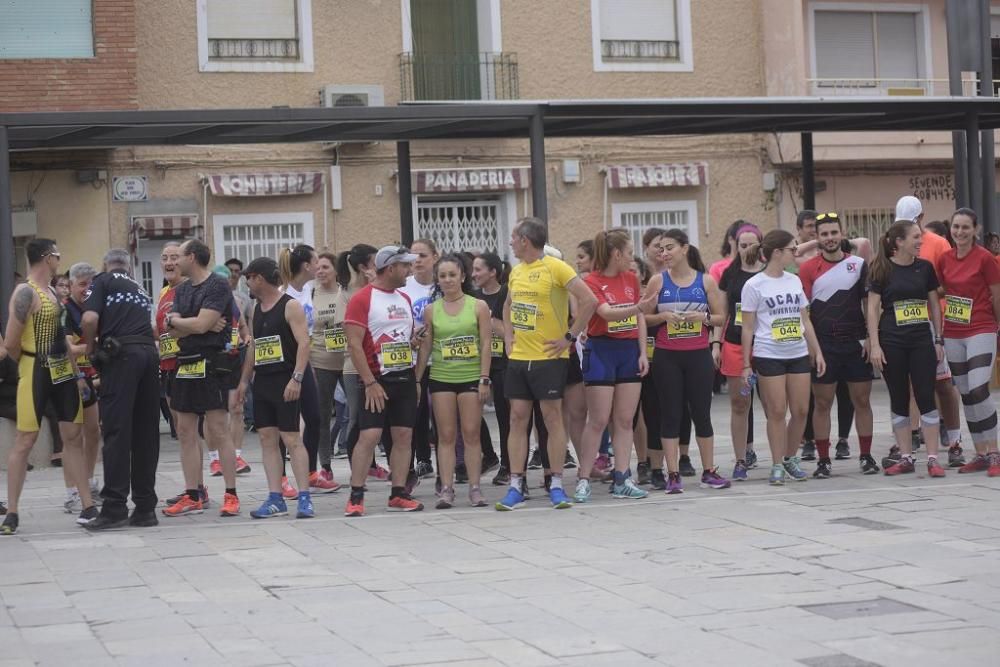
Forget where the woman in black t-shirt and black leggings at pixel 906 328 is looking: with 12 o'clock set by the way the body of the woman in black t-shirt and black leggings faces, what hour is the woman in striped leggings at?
The woman in striped leggings is roughly at 8 o'clock from the woman in black t-shirt and black leggings.

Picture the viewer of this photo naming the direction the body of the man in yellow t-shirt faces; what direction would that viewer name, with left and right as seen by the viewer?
facing the viewer and to the left of the viewer

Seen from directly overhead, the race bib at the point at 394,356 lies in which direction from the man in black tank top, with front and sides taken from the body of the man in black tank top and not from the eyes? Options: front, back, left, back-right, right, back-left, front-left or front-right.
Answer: back-left

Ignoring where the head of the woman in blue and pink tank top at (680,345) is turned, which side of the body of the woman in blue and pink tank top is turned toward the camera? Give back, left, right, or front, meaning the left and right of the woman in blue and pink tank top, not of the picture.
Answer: front

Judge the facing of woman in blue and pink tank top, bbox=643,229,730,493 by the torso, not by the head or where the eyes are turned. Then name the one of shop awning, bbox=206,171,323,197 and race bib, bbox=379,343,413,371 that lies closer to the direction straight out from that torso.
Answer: the race bib

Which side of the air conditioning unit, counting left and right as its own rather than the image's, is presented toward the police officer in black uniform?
front

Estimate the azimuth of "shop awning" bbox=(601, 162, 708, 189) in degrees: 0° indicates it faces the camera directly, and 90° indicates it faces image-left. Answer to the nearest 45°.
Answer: approximately 0°

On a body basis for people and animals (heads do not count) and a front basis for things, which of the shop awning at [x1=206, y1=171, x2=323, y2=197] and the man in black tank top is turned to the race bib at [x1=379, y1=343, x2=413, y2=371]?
the shop awning

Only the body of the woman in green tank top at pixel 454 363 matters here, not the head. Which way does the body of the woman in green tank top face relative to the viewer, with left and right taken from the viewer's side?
facing the viewer

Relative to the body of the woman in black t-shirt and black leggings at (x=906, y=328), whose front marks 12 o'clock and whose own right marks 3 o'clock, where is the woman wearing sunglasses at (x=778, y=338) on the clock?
the woman wearing sunglasses at (x=778, y=338) is roughly at 2 o'clock from the woman in black t-shirt and black leggings at (x=906, y=328).

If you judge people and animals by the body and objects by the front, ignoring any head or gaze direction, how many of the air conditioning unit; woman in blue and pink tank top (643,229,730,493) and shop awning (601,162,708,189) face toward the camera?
3

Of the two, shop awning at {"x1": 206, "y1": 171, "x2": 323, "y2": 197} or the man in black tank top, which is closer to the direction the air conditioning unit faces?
the man in black tank top
